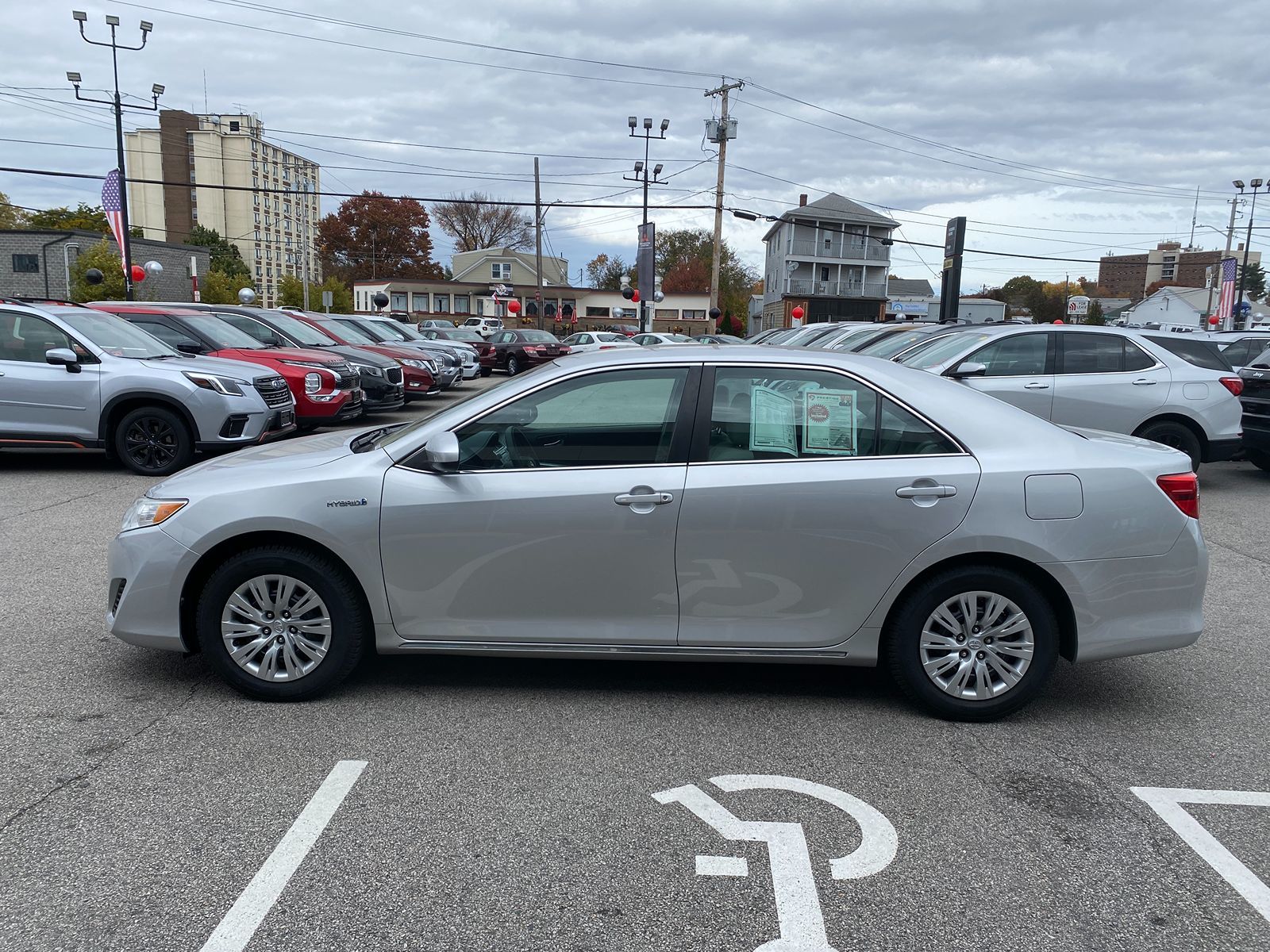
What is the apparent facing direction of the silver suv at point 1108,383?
to the viewer's left

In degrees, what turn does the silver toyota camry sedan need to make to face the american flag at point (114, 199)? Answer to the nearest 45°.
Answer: approximately 45° to its right

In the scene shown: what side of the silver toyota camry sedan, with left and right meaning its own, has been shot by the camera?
left

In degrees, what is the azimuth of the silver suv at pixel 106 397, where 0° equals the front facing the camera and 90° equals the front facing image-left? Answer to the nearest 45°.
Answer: approximately 315°

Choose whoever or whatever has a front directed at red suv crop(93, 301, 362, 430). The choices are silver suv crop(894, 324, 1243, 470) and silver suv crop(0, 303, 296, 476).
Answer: silver suv crop(894, 324, 1243, 470)

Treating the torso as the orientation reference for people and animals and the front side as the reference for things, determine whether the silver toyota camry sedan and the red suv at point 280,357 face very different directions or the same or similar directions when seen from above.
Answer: very different directions

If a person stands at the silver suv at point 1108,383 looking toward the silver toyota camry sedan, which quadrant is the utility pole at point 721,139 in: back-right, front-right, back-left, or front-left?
back-right

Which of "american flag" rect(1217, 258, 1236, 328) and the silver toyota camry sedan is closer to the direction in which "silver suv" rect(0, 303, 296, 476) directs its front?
the silver toyota camry sedan

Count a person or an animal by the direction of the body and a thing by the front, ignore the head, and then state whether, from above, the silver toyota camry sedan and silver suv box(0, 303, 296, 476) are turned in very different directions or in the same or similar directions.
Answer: very different directions
